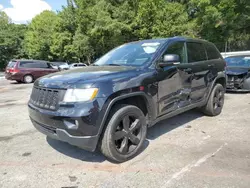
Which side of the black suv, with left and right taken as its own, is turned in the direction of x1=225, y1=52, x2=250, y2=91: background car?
back

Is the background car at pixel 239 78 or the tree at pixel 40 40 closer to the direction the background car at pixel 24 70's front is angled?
the tree

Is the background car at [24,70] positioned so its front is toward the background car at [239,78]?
no

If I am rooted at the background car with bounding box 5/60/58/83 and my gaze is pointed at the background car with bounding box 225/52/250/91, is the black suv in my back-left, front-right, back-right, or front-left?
front-right

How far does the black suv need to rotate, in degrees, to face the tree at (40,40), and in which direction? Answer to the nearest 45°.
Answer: approximately 135° to its right

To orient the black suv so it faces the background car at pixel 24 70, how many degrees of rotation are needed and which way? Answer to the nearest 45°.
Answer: approximately 90° to its right
